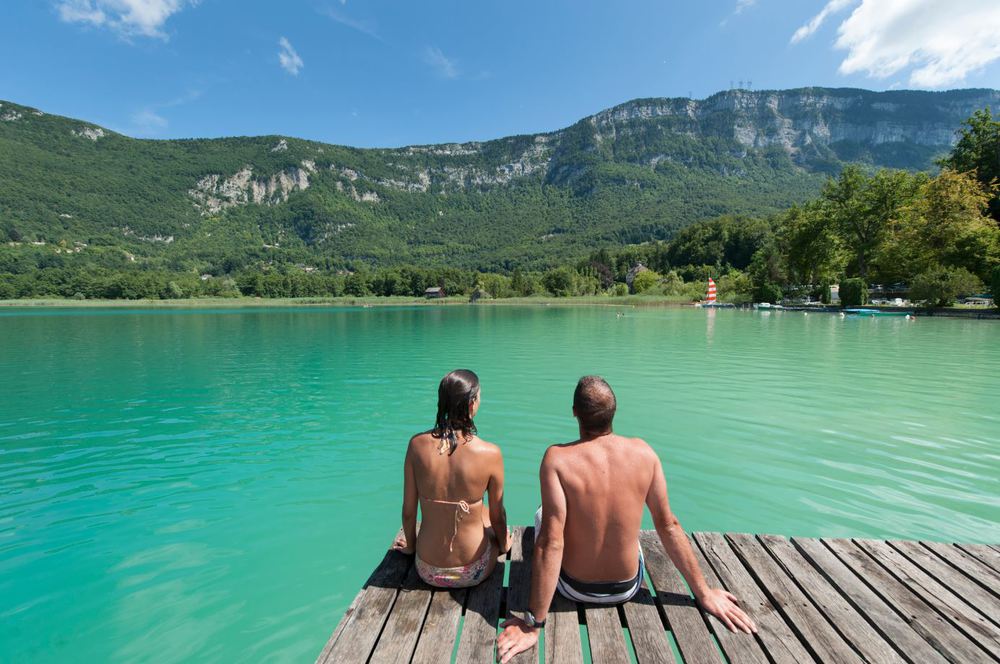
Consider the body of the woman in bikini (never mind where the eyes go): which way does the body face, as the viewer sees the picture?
away from the camera

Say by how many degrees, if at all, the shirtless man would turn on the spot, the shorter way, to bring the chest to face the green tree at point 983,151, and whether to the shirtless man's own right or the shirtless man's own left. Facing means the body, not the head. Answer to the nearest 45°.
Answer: approximately 45° to the shirtless man's own right

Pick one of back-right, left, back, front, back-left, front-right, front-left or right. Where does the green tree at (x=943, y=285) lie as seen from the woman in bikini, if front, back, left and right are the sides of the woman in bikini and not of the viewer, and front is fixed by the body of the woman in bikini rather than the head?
front-right

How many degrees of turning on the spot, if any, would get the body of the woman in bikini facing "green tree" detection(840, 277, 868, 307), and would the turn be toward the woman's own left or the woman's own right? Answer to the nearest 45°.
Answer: approximately 45° to the woman's own right

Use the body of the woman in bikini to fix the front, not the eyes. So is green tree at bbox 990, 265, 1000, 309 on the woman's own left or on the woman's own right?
on the woman's own right

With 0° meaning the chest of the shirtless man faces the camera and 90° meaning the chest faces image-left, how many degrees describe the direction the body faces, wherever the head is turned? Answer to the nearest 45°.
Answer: approximately 180°

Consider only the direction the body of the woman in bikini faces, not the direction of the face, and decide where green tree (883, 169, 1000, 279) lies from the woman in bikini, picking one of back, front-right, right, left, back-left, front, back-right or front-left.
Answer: front-right

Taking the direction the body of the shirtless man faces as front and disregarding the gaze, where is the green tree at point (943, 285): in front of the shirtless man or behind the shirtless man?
in front

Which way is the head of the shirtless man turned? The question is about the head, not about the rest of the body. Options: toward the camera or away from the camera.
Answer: away from the camera

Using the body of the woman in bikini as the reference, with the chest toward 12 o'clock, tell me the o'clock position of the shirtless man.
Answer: The shirtless man is roughly at 4 o'clock from the woman in bikini.

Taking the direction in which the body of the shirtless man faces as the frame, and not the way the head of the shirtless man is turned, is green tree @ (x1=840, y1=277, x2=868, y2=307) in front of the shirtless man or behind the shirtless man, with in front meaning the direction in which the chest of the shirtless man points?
in front

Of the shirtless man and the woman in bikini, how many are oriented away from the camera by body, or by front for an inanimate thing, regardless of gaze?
2

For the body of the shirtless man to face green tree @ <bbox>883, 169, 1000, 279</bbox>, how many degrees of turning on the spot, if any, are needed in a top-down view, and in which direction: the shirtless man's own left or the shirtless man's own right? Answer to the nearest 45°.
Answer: approximately 45° to the shirtless man's own right
